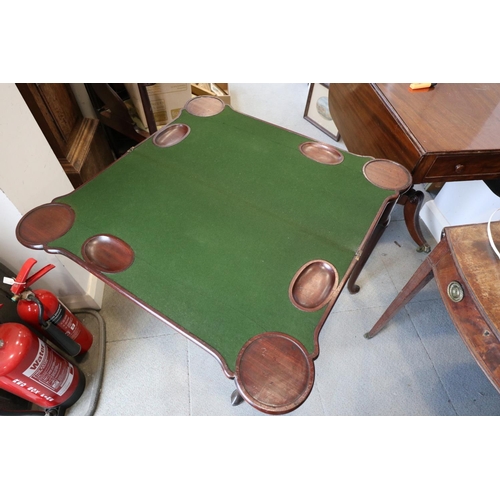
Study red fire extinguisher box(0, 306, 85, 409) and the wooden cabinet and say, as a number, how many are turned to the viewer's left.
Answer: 0

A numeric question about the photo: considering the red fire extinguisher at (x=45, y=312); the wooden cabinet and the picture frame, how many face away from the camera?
0

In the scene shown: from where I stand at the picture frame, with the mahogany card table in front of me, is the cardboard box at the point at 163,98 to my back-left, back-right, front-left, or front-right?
front-right

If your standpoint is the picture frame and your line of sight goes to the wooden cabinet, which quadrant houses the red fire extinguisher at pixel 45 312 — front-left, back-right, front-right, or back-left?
front-left

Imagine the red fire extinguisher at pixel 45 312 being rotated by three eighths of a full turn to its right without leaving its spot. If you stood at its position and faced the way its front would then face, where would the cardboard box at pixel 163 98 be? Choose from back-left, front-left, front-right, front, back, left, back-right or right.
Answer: back-right

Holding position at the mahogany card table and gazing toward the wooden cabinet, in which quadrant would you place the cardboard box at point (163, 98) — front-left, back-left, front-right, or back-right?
front-right

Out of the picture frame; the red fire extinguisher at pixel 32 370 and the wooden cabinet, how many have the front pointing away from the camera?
0

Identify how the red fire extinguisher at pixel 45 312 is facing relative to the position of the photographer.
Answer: facing the viewer and to the right of the viewer
